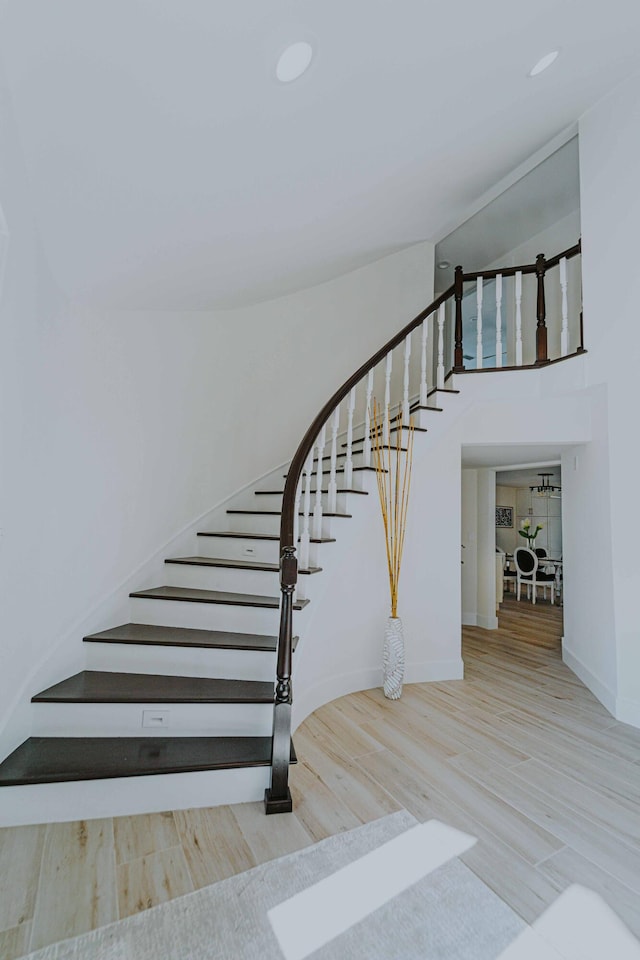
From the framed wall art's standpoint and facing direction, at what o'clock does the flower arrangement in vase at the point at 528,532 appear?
The flower arrangement in vase is roughly at 11 o'clock from the framed wall art.

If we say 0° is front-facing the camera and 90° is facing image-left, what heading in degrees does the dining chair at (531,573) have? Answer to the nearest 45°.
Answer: approximately 225°

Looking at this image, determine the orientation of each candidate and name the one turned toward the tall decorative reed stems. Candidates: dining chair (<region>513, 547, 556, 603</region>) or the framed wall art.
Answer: the framed wall art

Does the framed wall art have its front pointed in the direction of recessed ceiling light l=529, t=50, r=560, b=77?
yes

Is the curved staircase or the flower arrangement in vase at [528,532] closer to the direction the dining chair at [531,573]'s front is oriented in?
the flower arrangement in vase

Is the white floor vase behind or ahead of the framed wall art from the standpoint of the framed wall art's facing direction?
ahead

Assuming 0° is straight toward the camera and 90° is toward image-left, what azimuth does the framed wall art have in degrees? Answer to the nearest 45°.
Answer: approximately 0°

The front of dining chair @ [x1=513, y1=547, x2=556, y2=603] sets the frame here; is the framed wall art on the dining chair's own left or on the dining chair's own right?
on the dining chair's own left

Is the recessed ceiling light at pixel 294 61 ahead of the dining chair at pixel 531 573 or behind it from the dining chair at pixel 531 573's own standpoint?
behind

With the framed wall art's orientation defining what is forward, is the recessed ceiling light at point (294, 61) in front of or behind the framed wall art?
in front

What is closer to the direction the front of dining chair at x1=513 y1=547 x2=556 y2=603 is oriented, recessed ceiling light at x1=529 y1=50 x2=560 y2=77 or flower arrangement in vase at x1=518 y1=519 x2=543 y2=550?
the flower arrangement in vase

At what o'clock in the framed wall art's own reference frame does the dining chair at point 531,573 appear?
The dining chair is roughly at 12 o'clock from the framed wall art.

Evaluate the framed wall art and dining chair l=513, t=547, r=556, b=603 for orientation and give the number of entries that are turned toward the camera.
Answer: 1
